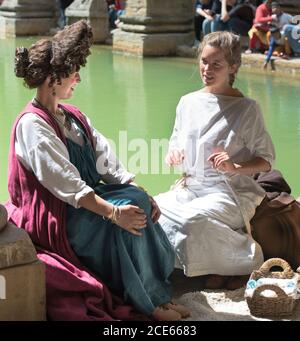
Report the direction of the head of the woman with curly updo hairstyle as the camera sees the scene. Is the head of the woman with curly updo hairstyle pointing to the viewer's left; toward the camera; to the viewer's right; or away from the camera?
to the viewer's right

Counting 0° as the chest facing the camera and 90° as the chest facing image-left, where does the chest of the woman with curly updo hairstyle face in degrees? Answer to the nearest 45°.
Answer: approximately 315°

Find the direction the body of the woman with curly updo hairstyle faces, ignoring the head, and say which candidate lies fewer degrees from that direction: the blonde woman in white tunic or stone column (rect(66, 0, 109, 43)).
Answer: the blonde woman in white tunic

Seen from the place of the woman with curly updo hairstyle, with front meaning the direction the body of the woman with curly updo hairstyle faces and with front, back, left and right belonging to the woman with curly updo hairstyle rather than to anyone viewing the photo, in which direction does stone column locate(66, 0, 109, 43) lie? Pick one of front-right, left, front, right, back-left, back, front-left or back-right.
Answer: back-left

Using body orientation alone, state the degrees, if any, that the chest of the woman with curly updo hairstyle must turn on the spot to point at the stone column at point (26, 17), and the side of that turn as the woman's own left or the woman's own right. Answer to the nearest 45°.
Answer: approximately 135° to the woman's own left

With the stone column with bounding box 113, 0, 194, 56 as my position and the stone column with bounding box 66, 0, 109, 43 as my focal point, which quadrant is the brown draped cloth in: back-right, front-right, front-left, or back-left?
back-left

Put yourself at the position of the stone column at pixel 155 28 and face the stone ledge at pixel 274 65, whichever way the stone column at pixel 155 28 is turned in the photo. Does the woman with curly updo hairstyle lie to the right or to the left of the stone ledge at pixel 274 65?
right
